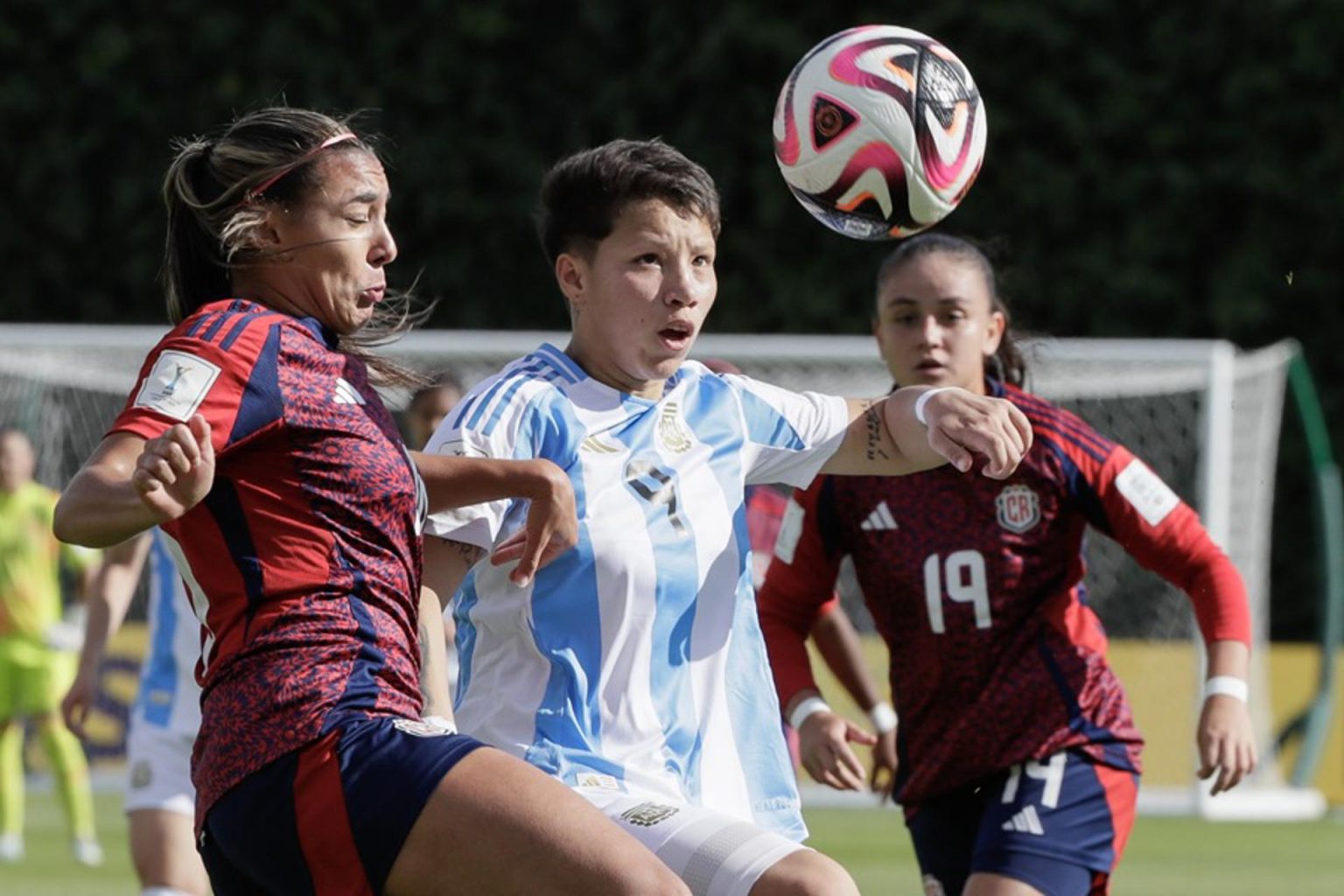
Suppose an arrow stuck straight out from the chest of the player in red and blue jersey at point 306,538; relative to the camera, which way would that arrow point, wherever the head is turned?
to the viewer's right

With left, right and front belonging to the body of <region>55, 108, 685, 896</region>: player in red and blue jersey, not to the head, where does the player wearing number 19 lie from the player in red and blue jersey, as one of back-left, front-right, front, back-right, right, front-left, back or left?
front-left

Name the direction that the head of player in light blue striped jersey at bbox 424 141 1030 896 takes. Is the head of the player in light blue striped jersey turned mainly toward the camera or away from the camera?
toward the camera

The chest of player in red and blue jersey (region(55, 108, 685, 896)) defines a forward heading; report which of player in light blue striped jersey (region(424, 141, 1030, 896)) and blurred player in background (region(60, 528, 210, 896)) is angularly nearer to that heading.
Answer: the player in light blue striped jersey

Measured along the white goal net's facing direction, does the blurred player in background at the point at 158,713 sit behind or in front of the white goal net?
in front

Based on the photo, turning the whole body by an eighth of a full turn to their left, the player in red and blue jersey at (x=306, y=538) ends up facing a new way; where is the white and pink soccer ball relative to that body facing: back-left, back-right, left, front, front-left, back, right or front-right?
front

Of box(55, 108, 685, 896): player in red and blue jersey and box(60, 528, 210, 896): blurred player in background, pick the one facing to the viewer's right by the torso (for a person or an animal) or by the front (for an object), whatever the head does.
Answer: the player in red and blue jersey

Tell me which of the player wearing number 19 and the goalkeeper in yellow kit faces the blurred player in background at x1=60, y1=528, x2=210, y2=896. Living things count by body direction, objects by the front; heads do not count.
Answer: the goalkeeper in yellow kit

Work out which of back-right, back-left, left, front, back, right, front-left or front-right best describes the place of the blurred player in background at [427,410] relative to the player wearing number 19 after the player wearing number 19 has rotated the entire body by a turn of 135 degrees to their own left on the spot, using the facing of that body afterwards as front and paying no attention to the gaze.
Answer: left

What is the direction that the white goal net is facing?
toward the camera

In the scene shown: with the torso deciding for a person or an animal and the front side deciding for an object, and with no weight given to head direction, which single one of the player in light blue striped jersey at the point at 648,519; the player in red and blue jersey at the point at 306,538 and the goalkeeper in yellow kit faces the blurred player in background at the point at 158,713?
the goalkeeper in yellow kit

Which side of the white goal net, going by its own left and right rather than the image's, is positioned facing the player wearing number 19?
front

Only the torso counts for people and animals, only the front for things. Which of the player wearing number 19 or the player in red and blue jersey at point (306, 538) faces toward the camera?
the player wearing number 19

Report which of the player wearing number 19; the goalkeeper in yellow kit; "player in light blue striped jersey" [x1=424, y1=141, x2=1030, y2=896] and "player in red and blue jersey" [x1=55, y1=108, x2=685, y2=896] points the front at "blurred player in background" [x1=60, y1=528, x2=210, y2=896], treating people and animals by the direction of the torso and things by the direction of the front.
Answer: the goalkeeper in yellow kit

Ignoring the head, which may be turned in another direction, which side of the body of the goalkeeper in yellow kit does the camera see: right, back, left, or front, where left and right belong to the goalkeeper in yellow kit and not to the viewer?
front

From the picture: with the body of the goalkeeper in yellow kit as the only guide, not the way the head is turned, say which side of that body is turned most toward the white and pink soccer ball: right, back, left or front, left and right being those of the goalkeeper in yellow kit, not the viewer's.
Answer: front
